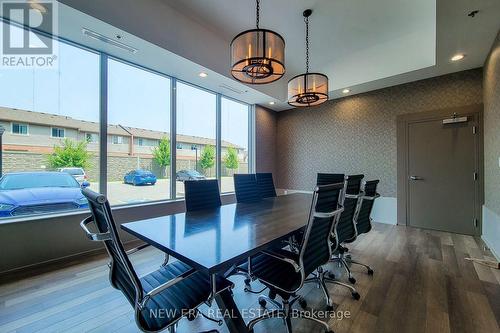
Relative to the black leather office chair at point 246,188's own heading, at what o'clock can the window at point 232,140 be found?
The window is roughly at 7 o'clock from the black leather office chair.

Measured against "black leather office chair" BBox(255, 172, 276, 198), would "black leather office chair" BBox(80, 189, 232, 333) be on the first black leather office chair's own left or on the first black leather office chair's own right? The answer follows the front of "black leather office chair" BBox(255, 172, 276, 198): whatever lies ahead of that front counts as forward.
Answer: on the first black leather office chair's own right

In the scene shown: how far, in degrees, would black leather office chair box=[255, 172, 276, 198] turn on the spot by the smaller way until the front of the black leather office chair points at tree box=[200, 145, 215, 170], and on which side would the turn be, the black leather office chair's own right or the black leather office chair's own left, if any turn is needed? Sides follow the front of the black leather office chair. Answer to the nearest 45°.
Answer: approximately 180°

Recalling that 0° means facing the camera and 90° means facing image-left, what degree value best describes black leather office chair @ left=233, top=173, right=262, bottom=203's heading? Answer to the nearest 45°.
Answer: approximately 315°

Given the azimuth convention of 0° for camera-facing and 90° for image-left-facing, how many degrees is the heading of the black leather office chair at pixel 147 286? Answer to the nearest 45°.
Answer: approximately 225°

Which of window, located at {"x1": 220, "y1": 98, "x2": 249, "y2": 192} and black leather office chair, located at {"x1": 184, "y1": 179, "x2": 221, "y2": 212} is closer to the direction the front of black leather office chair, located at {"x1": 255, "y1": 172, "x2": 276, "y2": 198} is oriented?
the black leather office chair

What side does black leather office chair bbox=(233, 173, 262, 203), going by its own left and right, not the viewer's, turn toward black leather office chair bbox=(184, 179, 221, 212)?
right

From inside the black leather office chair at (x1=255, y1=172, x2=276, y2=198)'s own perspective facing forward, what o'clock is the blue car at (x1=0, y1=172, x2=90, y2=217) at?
The blue car is roughly at 4 o'clock from the black leather office chair.

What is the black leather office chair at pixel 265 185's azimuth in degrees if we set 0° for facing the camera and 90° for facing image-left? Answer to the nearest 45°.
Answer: approximately 315°

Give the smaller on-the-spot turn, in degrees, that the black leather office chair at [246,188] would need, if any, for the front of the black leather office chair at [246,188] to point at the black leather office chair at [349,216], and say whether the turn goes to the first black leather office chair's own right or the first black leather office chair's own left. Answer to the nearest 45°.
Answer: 0° — it already faces it

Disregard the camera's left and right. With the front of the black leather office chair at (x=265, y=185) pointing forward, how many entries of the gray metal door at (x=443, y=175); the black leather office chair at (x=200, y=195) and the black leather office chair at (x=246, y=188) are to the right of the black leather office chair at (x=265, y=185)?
2
